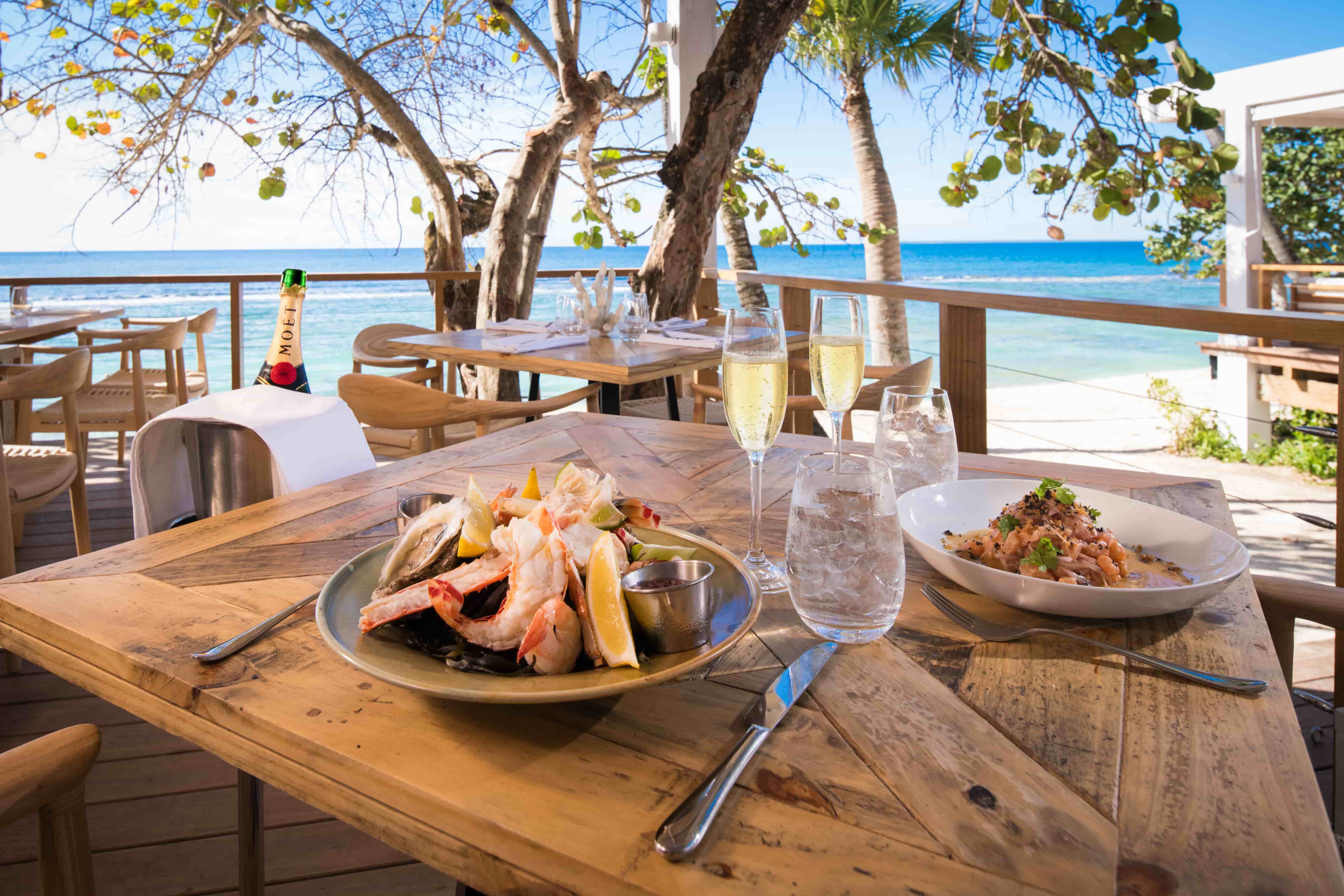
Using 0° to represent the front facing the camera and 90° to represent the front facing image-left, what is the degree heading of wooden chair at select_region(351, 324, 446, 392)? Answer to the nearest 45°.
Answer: approximately 270°

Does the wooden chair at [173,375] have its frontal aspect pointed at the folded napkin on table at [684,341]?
no

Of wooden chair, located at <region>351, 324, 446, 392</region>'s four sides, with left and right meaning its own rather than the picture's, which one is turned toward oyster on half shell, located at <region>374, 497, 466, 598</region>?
right

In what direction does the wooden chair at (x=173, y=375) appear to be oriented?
to the viewer's left

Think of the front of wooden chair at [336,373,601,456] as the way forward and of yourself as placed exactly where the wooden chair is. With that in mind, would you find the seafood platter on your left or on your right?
on your right

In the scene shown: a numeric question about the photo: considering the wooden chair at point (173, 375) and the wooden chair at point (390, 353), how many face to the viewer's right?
1

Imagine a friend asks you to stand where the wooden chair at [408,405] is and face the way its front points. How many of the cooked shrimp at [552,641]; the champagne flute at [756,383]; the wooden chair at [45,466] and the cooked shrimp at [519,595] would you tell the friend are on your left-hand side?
1

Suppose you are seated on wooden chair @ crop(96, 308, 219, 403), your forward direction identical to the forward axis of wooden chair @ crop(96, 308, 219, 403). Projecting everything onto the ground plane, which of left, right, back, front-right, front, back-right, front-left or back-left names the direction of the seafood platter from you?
left

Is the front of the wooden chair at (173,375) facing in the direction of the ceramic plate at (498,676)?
no

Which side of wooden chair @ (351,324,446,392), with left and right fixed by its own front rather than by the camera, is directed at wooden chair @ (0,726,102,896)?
right

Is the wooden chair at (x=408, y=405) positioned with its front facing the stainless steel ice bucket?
no

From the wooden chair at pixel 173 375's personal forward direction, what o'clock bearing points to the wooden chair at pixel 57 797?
the wooden chair at pixel 57 797 is roughly at 9 o'clock from the wooden chair at pixel 173 375.

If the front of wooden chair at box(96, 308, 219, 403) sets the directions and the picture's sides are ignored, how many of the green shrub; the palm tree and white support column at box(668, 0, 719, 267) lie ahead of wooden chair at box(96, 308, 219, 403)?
0

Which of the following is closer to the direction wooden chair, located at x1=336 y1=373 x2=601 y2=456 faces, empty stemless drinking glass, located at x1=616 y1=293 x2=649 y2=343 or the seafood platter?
the empty stemless drinking glass

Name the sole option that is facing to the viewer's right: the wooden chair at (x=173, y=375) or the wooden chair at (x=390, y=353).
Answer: the wooden chair at (x=390, y=353)

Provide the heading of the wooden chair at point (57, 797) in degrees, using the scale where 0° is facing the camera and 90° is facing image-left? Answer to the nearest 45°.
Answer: approximately 225°
